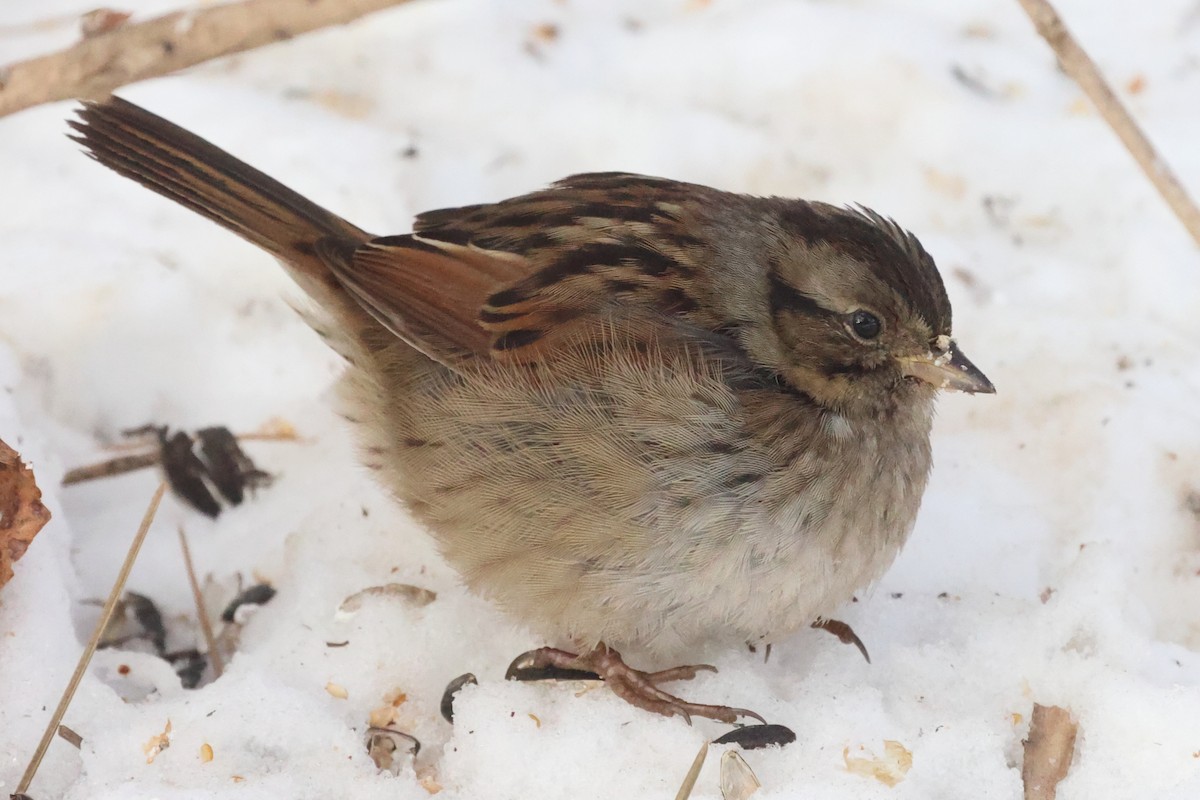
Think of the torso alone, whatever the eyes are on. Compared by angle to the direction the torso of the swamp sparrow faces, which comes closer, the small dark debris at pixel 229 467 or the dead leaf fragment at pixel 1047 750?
the dead leaf fragment

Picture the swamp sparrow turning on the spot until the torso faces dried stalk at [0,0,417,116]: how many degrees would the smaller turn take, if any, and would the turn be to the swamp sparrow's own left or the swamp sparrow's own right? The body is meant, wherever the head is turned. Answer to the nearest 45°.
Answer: approximately 135° to the swamp sparrow's own left

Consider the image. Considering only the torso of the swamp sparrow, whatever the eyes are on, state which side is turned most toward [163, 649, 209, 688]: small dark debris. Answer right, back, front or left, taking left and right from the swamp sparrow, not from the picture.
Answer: back

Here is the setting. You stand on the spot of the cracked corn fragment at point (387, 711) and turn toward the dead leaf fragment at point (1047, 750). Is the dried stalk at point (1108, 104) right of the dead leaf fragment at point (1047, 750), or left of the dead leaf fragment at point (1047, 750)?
left

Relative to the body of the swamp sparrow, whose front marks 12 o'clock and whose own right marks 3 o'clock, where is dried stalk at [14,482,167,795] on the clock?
The dried stalk is roughly at 5 o'clock from the swamp sparrow.

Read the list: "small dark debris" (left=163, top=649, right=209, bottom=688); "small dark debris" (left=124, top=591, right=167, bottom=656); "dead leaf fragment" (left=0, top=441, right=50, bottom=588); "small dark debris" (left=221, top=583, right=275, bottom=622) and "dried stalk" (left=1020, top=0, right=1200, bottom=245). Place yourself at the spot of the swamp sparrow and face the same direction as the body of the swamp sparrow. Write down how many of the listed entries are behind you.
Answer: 4

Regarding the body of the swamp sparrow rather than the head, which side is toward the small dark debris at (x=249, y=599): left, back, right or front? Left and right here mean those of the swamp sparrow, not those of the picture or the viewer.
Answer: back

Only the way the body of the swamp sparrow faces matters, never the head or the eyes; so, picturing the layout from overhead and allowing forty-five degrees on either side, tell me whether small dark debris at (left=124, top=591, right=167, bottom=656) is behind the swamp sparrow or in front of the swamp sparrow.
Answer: behind

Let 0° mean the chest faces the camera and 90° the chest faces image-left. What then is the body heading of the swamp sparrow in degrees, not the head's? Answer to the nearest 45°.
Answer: approximately 270°

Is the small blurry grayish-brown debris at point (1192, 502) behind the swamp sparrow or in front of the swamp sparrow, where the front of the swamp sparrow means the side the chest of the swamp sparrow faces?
in front

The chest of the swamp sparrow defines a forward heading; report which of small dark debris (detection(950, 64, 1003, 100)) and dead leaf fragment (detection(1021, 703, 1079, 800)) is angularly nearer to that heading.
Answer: the dead leaf fragment

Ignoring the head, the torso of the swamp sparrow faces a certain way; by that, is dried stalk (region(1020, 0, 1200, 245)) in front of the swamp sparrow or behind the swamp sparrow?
in front
